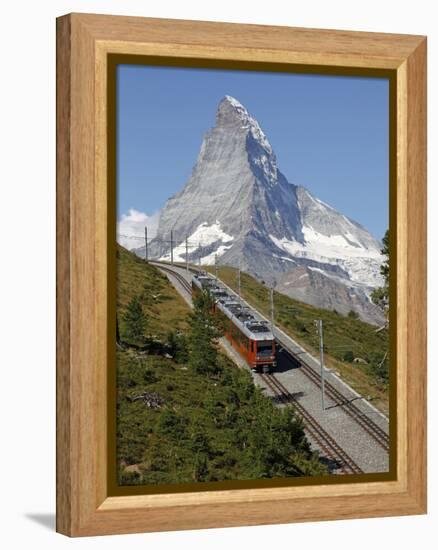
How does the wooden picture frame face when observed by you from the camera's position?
facing the viewer and to the right of the viewer
